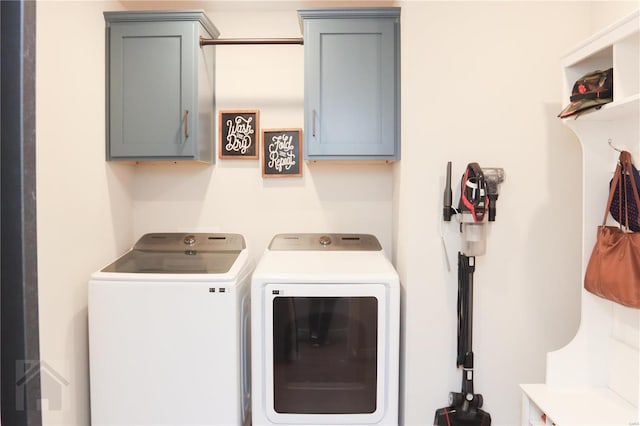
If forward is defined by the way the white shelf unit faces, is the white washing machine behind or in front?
in front

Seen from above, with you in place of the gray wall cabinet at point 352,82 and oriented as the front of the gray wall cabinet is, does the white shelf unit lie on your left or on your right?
on your left

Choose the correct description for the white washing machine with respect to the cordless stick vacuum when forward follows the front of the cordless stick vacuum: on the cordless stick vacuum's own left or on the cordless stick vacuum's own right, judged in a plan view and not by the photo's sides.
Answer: on the cordless stick vacuum's own right

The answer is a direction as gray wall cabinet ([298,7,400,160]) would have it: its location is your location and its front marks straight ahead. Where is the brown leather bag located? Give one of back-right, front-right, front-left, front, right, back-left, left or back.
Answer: front-left

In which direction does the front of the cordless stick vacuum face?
toward the camera

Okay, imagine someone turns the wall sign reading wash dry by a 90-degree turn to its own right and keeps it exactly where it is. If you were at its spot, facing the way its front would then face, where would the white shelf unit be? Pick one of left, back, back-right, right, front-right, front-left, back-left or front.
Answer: back-left

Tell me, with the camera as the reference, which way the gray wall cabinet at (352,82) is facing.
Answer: facing the viewer

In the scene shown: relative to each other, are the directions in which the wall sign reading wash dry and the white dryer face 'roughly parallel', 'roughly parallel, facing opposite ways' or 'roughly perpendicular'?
roughly parallel

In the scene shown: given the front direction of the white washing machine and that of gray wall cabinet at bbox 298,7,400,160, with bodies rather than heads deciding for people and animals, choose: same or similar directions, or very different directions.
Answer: same or similar directions

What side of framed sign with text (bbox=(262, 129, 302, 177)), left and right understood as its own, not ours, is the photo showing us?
front

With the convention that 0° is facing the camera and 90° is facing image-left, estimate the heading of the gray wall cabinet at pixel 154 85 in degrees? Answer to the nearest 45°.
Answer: approximately 0°

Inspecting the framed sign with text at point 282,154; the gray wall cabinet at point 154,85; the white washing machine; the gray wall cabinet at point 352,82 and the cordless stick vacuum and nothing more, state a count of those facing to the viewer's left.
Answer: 0

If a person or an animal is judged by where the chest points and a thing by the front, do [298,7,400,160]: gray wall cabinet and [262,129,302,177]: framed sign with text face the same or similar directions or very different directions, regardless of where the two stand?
same or similar directions

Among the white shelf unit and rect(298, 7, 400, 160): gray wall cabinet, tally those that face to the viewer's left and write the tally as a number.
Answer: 1

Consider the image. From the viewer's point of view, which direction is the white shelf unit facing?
to the viewer's left

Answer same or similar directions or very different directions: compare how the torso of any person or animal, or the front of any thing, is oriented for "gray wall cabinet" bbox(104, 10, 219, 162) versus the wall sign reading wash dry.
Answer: same or similar directions
